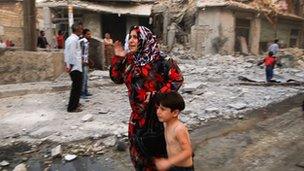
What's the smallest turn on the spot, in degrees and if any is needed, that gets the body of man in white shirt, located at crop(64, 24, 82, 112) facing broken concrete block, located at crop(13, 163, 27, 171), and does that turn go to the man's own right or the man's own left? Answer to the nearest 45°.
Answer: approximately 90° to the man's own right

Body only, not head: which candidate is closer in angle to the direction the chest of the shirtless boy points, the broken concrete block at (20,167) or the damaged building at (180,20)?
the broken concrete block

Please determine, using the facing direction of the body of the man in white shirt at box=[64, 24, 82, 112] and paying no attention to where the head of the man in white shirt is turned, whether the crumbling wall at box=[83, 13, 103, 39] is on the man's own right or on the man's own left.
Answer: on the man's own left

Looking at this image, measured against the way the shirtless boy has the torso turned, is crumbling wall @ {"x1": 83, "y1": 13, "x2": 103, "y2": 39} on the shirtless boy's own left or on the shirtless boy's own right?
on the shirtless boy's own right

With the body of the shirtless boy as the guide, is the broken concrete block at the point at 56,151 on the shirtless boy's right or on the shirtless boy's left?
on the shirtless boy's right

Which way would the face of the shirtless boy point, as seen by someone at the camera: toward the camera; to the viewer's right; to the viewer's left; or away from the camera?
to the viewer's left
